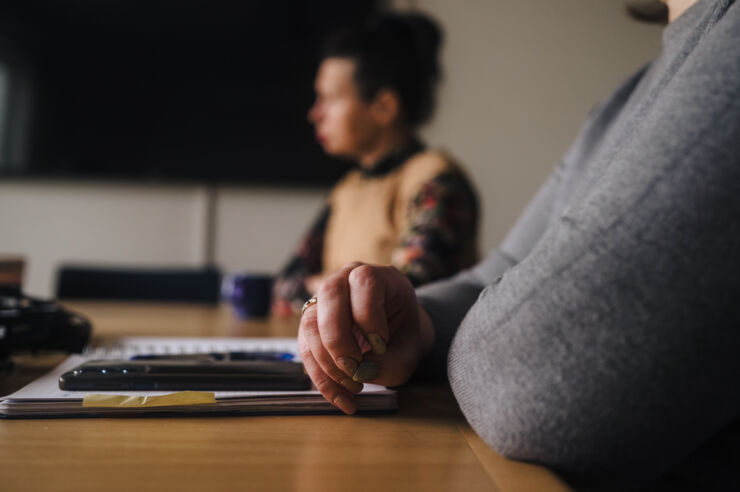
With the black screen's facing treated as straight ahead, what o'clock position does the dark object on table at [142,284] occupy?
The dark object on table is roughly at 12 o'clock from the black screen.

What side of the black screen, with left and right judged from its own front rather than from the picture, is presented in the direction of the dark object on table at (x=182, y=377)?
front

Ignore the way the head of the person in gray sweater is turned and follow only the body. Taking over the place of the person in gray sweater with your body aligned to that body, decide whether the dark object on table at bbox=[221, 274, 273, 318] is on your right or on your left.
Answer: on your right

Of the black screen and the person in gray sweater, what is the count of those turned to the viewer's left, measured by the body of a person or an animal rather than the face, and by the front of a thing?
1

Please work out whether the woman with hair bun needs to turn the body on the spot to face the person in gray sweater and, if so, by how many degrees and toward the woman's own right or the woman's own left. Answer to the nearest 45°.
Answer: approximately 45° to the woman's own left

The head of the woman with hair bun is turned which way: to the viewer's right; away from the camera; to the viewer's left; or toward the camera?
to the viewer's left

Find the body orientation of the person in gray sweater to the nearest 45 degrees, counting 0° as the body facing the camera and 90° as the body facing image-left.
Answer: approximately 90°
